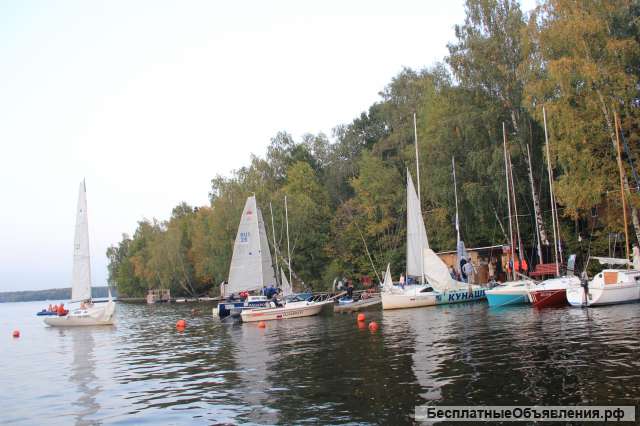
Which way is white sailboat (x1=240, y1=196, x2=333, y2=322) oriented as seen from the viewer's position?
to the viewer's right

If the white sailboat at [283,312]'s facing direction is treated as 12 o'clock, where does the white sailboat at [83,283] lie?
the white sailboat at [83,283] is roughly at 7 o'clock from the white sailboat at [283,312].

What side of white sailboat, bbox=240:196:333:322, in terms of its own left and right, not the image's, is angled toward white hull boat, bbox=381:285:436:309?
front

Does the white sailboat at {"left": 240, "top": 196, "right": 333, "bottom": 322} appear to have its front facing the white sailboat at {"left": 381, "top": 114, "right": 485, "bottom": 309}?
yes

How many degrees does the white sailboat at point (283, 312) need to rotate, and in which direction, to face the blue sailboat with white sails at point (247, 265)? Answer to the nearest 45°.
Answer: approximately 135° to its left
